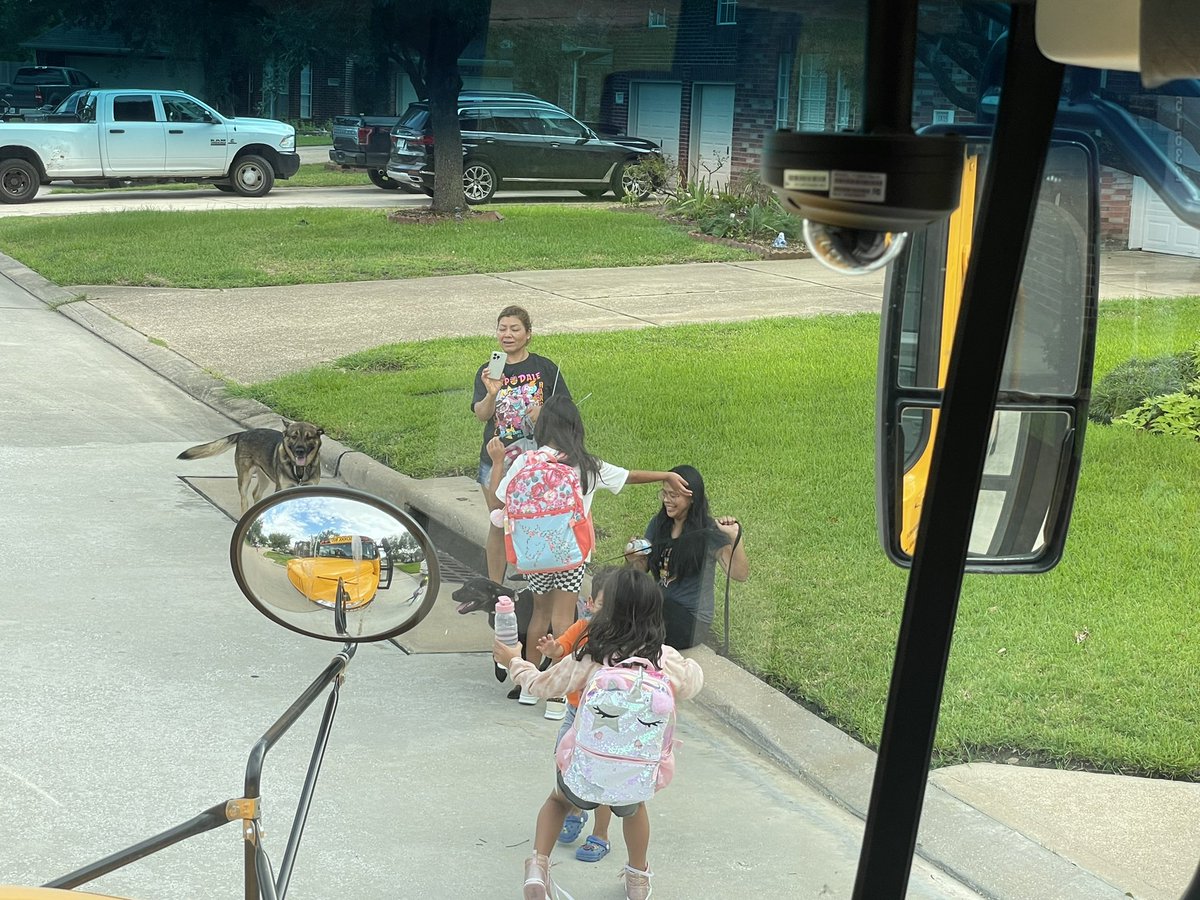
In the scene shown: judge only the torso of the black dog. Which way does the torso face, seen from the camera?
to the viewer's left

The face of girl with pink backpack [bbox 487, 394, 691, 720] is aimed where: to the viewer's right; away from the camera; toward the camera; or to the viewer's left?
away from the camera

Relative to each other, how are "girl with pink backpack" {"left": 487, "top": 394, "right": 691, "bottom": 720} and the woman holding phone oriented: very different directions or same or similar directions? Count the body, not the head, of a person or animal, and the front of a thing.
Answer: very different directions

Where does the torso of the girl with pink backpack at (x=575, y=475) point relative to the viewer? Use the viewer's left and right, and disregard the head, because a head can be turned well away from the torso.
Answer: facing away from the viewer

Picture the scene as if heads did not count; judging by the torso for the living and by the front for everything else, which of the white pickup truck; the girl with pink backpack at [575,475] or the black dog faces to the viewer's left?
the black dog

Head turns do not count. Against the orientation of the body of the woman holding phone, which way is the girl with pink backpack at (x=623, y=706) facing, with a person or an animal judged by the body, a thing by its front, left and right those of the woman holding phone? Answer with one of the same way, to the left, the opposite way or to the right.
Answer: the opposite way

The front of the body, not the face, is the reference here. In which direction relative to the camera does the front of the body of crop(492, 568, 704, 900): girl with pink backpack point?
away from the camera

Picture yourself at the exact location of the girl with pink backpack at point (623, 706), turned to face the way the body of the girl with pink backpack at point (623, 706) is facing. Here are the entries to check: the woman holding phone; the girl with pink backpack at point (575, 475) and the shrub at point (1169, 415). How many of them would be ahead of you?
2

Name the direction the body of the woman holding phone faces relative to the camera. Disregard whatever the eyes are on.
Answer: toward the camera

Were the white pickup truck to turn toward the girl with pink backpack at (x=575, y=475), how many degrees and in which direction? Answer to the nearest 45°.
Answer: approximately 90° to its right

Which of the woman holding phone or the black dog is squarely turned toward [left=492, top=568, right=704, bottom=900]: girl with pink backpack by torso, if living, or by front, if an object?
the woman holding phone

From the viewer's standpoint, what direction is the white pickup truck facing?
to the viewer's right

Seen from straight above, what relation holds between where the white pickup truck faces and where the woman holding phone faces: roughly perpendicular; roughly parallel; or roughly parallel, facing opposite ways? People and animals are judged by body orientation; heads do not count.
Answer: roughly perpendicular

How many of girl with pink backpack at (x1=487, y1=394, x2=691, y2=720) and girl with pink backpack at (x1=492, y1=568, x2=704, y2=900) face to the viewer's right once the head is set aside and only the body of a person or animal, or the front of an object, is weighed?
0
